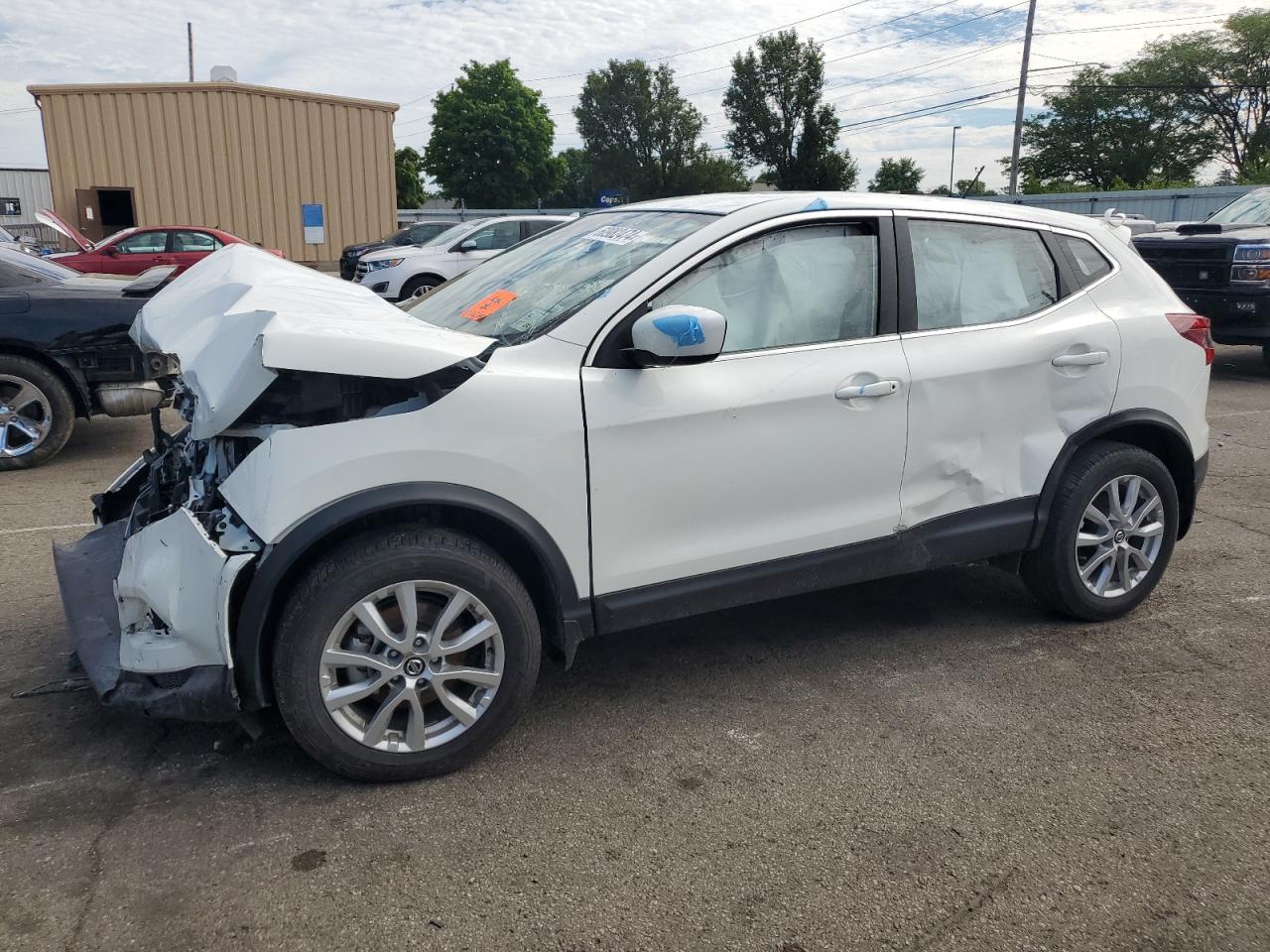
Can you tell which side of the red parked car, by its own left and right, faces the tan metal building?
right

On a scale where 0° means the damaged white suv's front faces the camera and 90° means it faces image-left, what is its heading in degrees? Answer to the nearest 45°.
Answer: approximately 45°

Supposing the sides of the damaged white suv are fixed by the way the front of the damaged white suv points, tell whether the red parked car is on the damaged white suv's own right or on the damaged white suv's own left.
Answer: on the damaged white suv's own right

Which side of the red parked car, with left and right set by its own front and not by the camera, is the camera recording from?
left

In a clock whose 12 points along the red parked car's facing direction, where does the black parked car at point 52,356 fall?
The black parked car is roughly at 9 o'clock from the red parked car.

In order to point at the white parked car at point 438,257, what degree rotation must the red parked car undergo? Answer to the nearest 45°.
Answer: approximately 135° to its left
